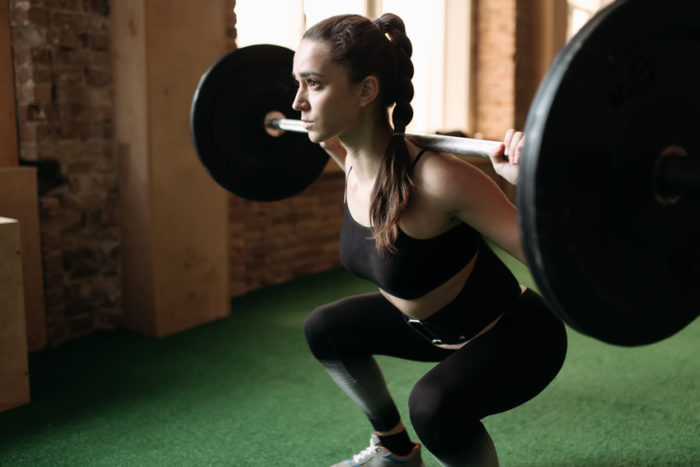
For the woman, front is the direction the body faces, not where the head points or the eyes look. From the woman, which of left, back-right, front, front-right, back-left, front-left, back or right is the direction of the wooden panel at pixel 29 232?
right

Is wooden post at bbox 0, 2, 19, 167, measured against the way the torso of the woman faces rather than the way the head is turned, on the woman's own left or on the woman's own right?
on the woman's own right

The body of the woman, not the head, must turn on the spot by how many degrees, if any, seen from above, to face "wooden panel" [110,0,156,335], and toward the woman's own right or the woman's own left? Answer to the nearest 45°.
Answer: approximately 90° to the woman's own right

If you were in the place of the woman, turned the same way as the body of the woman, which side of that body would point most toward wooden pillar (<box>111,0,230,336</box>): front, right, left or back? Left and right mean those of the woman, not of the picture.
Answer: right

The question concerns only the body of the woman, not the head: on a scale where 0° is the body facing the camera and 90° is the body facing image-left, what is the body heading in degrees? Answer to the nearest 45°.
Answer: approximately 45°
